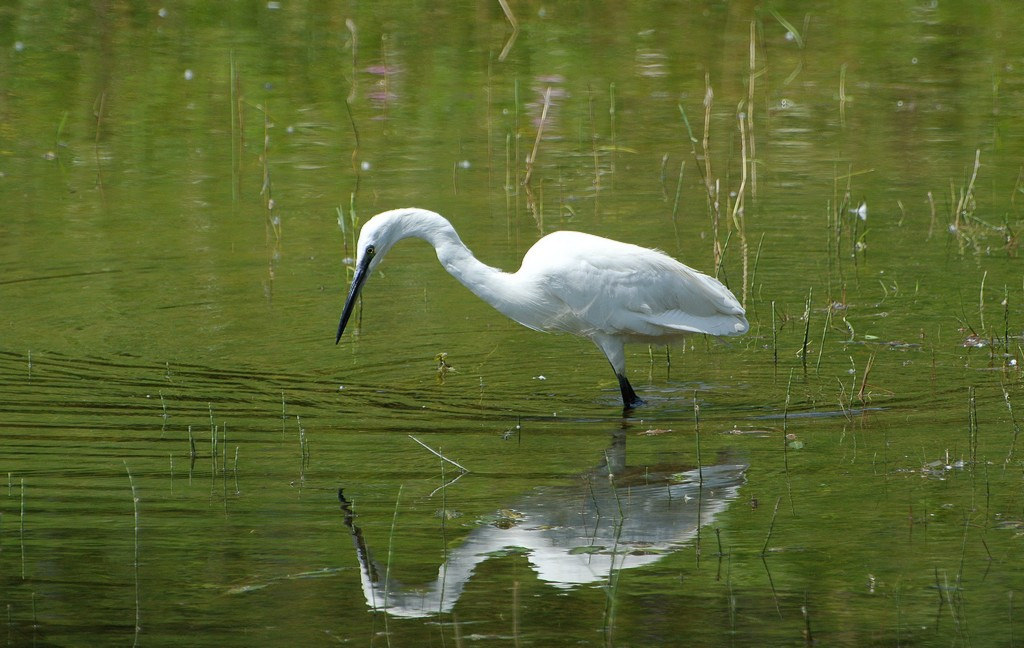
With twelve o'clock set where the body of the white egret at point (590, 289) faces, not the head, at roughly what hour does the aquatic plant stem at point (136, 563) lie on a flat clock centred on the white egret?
The aquatic plant stem is roughly at 10 o'clock from the white egret.

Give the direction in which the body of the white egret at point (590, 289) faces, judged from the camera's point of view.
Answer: to the viewer's left
